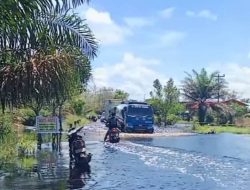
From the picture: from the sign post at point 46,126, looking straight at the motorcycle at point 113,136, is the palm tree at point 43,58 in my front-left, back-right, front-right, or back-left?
back-right

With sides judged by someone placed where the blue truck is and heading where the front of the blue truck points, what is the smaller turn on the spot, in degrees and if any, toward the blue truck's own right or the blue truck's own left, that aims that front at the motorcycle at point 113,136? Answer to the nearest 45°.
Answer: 0° — it already faces it

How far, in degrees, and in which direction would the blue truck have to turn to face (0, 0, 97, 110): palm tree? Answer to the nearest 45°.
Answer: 0° — it already faces it

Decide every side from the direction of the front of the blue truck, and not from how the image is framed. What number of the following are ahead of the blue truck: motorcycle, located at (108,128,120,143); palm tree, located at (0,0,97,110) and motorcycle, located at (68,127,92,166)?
3

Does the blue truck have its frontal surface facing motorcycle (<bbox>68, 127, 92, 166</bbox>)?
yes

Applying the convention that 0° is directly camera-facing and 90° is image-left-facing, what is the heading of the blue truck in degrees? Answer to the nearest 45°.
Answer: approximately 0°
